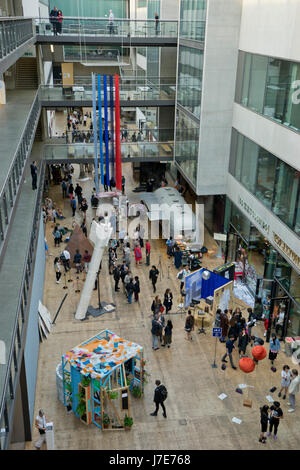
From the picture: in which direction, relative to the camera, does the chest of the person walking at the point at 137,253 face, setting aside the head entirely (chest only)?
away from the camera

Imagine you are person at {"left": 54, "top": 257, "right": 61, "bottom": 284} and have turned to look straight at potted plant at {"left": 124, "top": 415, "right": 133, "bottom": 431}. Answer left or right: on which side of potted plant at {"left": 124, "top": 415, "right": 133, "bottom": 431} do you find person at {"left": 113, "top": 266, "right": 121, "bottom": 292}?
left

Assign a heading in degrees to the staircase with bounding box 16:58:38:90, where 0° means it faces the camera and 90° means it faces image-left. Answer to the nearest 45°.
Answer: approximately 0°
